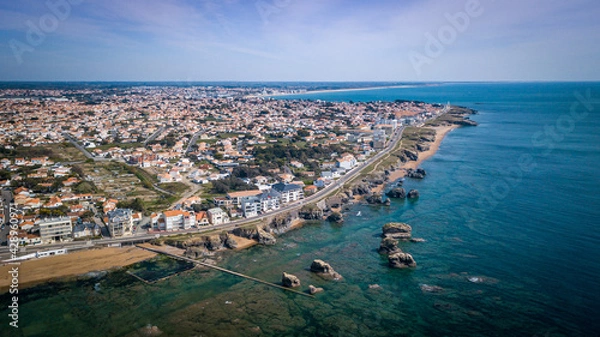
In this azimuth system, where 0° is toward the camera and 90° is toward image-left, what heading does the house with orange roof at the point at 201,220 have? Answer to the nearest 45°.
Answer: approximately 315°

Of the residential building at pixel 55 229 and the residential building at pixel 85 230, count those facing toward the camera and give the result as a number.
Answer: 2

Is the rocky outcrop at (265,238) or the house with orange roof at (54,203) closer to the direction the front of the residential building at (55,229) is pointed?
the rocky outcrop

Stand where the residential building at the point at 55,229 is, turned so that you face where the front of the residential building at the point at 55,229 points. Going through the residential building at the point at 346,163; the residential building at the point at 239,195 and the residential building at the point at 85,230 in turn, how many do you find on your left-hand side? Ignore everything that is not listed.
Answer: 3

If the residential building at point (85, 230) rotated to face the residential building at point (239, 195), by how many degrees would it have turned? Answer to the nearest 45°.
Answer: approximately 90° to its left

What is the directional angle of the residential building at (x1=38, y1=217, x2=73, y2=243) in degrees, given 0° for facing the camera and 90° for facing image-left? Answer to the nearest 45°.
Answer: approximately 0°

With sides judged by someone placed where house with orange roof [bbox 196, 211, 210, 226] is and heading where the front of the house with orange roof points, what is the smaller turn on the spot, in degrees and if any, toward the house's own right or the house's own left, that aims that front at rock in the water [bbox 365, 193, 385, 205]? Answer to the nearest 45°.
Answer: approximately 45° to the house's own left
